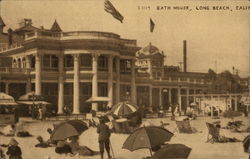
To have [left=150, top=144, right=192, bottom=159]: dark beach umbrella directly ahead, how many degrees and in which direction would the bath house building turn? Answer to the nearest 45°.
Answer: approximately 45° to its right
